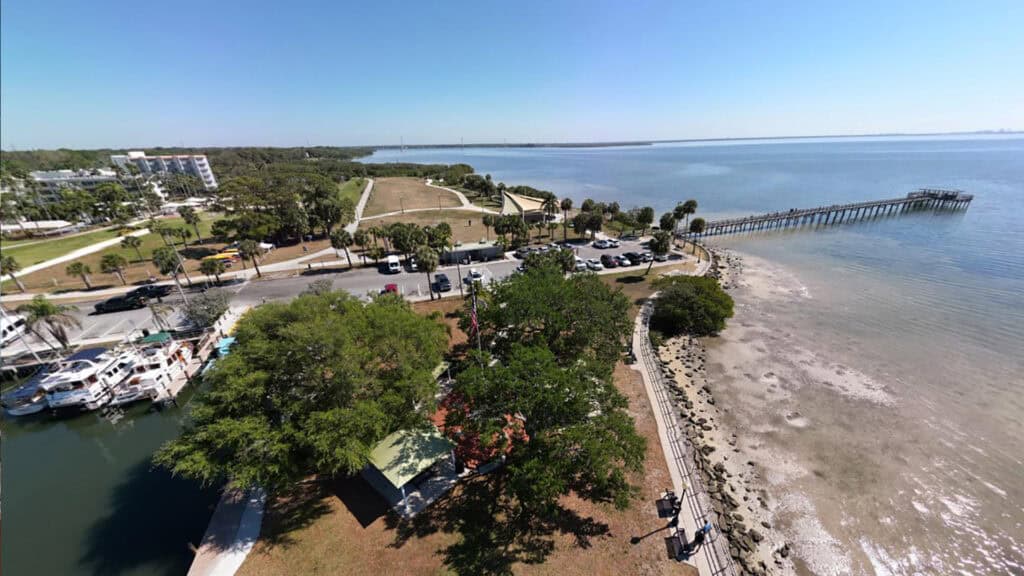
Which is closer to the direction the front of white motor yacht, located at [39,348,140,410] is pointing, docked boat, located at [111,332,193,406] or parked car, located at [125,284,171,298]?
the parked car
